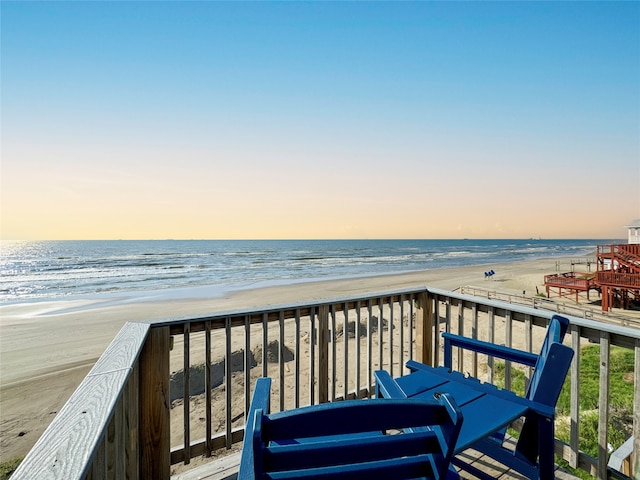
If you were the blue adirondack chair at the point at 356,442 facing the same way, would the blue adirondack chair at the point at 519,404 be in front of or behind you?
in front

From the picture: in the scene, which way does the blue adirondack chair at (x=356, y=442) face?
away from the camera

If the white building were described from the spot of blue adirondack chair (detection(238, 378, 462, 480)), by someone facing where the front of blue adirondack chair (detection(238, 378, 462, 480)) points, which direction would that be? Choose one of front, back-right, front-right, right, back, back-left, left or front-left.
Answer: front-right

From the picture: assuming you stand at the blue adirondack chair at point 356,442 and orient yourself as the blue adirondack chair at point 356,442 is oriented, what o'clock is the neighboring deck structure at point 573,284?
The neighboring deck structure is roughly at 1 o'clock from the blue adirondack chair.

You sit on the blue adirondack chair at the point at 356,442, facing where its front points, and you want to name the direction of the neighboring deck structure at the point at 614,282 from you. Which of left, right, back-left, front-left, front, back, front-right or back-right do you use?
front-right

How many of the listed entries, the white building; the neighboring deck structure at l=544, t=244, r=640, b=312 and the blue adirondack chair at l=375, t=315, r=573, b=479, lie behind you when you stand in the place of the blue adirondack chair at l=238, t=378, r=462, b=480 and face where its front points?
0
